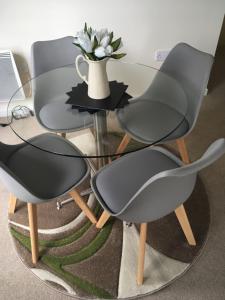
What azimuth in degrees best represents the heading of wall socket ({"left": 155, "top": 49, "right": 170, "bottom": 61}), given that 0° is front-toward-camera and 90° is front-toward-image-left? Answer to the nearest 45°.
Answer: approximately 0°

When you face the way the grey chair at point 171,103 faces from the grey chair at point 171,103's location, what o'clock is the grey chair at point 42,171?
the grey chair at point 42,171 is roughly at 12 o'clock from the grey chair at point 171,103.

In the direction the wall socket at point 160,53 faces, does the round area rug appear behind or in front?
in front

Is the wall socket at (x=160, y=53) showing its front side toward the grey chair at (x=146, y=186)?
yes

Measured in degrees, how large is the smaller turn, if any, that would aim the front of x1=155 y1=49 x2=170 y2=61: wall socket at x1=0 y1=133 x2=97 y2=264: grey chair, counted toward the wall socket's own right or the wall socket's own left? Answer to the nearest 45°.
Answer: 0° — it already faces it

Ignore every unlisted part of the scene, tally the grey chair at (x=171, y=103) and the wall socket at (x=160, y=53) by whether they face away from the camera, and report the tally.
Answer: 0

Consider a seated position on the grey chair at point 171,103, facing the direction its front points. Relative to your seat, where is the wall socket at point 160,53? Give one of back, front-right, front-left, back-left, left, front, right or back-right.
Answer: back-right

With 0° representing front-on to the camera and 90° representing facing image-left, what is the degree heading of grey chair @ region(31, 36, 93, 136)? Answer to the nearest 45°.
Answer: approximately 315°

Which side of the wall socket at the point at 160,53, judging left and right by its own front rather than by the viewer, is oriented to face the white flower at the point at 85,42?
front
